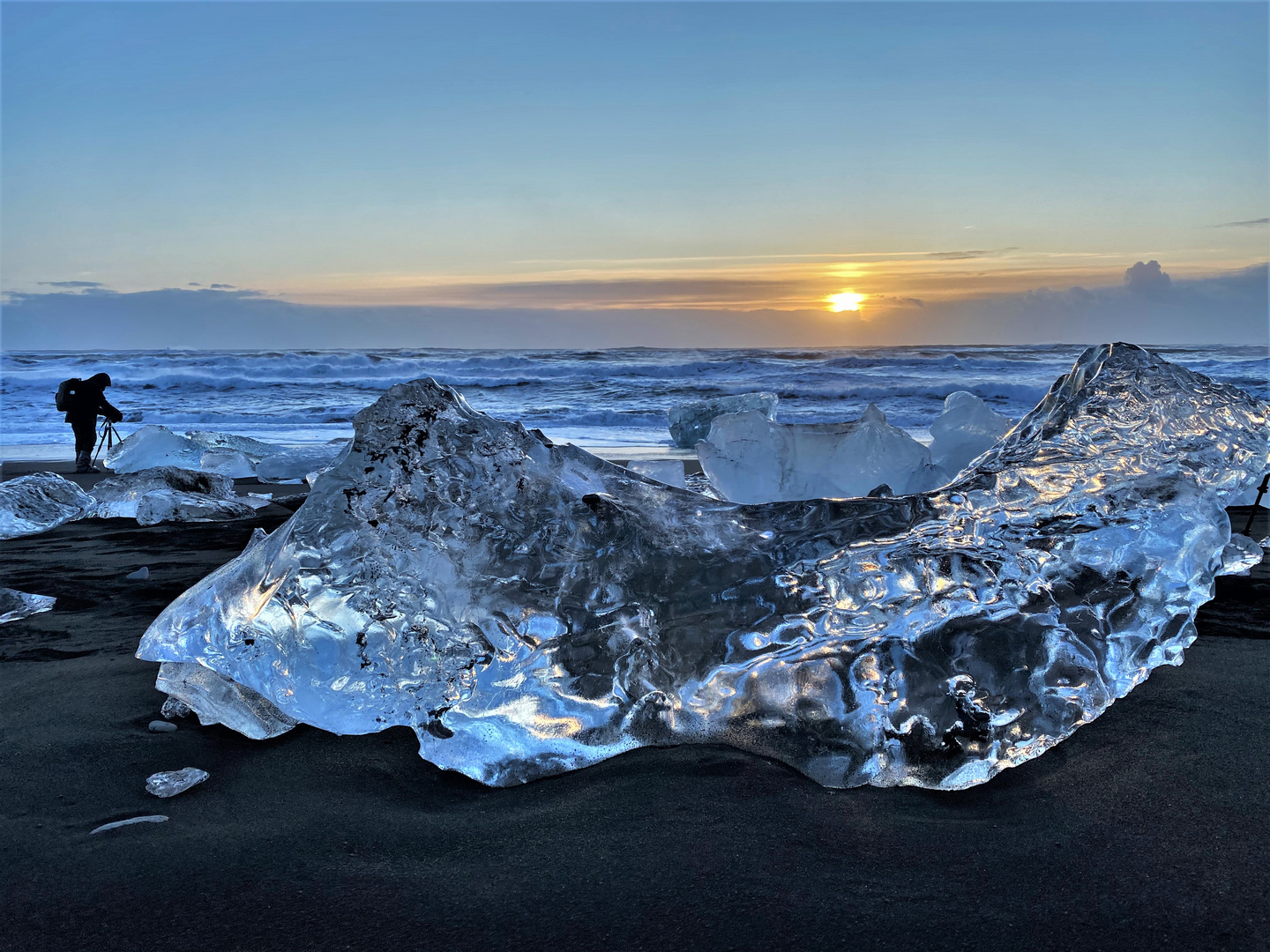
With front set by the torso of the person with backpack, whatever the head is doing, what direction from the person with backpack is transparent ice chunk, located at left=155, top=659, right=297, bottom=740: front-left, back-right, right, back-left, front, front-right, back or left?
right

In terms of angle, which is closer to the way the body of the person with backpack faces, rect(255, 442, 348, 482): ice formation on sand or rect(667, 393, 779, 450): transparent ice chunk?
the transparent ice chunk

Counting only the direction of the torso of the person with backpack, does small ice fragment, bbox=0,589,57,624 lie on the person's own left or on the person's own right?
on the person's own right

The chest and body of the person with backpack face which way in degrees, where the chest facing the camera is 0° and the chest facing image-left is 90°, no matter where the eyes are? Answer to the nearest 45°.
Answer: approximately 270°

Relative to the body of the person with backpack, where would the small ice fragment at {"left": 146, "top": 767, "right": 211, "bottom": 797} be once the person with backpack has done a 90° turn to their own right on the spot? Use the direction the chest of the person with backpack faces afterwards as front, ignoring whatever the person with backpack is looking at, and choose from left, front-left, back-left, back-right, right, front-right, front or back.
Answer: front

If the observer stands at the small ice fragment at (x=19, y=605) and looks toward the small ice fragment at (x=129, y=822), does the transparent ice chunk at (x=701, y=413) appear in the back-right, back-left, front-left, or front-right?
back-left

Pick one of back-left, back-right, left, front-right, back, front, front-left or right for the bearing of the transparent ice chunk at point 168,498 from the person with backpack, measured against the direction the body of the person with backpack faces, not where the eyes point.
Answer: right

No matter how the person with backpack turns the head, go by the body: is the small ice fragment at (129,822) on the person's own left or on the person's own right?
on the person's own right

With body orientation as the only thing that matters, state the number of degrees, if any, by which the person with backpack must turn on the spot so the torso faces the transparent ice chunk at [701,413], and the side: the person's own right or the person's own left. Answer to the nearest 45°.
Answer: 0° — they already face it

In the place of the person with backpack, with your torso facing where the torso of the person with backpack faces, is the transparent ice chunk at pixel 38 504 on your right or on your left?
on your right

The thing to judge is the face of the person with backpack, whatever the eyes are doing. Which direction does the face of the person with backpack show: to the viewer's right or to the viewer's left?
to the viewer's right
